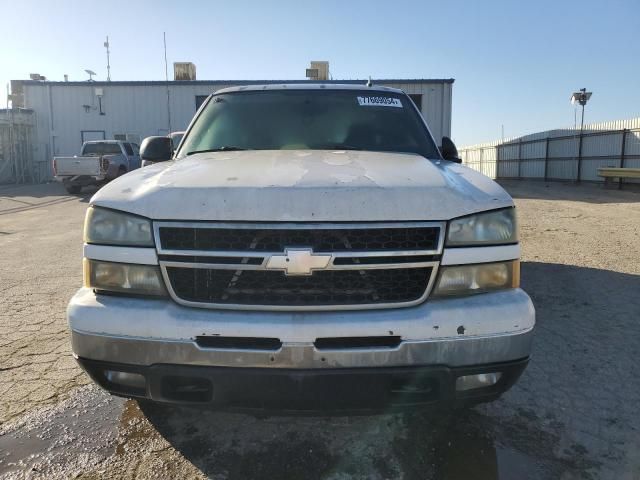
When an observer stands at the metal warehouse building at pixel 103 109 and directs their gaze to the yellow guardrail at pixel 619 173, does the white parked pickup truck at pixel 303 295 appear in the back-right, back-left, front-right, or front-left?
front-right

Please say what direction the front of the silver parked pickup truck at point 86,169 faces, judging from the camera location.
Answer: facing away from the viewer and to the right of the viewer

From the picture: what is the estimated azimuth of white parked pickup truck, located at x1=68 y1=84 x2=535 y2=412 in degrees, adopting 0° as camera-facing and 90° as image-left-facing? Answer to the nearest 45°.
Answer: approximately 0°

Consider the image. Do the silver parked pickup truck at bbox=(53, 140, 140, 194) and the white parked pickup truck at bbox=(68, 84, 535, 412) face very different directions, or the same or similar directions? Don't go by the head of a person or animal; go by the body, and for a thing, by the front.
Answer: very different directions

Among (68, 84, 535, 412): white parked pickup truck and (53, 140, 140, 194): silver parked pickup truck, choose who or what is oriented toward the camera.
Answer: (68, 84, 535, 412): white parked pickup truck

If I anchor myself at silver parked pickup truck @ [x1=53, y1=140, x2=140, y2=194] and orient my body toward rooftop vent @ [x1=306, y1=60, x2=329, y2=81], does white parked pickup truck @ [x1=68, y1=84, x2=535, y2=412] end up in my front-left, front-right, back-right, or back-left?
back-right

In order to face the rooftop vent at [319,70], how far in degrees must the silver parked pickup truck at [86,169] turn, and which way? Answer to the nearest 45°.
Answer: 0° — it already faces it

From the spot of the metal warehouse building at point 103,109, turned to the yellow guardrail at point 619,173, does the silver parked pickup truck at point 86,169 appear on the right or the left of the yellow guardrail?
right

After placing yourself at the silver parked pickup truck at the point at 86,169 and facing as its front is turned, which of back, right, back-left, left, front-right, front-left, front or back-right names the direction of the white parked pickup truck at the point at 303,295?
back-right

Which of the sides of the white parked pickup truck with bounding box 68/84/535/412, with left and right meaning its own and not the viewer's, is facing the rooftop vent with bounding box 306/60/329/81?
back

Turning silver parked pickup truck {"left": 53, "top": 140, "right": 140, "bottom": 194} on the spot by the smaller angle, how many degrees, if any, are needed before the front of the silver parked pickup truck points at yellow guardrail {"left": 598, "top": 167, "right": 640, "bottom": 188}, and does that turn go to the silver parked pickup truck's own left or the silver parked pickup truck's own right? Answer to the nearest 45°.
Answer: approximately 45° to the silver parked pickup truck's own right

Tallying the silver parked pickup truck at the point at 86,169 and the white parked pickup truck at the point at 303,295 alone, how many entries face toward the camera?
1
